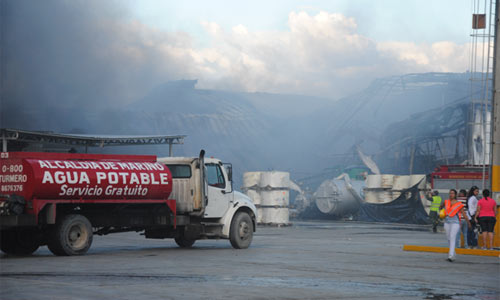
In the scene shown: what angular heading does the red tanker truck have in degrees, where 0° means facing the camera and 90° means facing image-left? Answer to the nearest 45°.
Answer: approximately 225°

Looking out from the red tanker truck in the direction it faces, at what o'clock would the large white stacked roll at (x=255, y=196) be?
The large white stacked roll is roughly at 11 o'clock from the red tanker truck.

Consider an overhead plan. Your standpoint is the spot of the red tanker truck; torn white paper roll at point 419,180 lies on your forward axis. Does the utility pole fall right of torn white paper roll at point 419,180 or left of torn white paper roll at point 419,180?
right

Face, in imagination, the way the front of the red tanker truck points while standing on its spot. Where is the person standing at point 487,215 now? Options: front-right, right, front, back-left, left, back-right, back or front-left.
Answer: front-right

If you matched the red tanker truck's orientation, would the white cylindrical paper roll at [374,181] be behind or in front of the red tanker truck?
in front
